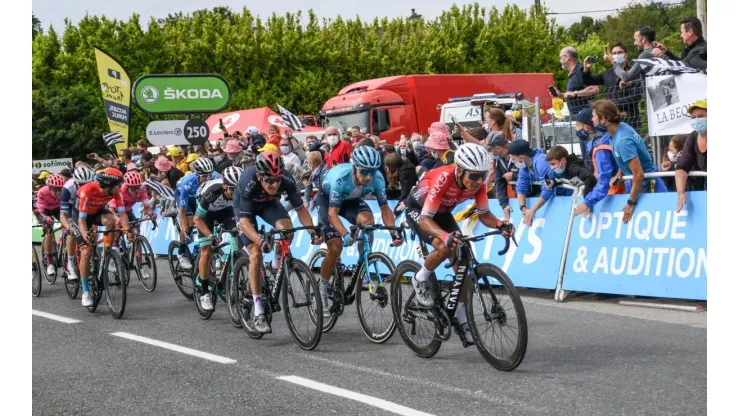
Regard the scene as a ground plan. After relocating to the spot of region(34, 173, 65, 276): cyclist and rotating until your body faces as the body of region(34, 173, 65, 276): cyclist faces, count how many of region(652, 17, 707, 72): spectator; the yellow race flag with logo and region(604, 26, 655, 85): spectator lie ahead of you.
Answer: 2

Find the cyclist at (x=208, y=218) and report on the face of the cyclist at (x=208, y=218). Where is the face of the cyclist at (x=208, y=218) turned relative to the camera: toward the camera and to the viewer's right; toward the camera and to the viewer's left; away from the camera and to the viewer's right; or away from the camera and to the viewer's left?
toward the camera and to the viewer's right

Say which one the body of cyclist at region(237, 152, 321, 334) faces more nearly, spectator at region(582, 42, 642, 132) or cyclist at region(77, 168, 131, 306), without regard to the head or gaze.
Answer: the spectator

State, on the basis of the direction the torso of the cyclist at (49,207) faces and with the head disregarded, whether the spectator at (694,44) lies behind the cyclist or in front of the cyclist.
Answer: in front

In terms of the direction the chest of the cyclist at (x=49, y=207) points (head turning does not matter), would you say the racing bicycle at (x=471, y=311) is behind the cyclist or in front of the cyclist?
in front

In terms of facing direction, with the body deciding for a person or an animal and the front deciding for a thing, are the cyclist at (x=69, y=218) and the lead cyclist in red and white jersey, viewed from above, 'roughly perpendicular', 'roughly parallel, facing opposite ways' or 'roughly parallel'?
roughly parallel

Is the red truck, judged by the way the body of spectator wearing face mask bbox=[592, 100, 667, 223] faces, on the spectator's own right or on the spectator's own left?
on the spectator's own right

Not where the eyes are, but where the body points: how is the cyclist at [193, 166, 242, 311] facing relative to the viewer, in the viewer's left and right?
facing the viewer and to the right of the viewer

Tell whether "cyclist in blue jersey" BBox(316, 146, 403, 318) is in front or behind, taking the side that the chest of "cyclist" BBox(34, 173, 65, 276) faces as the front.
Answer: in front

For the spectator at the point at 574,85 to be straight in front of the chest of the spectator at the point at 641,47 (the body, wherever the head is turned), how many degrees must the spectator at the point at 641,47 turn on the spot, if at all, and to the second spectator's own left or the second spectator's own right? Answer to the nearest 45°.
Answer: approximately 45° to the second spectator's own right

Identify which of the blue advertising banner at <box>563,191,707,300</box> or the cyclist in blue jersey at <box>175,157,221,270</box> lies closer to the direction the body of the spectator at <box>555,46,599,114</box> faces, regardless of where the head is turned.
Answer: the cyclist in blue jersey

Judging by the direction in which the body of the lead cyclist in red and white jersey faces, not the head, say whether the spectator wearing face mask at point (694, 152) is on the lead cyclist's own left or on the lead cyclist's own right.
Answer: on the lead cyclist's own left

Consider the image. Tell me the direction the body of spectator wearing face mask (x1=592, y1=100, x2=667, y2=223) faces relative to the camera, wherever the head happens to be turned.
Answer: to the viewer's left

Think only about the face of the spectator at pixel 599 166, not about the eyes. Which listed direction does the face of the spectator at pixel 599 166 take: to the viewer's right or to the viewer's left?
to the viewer's left

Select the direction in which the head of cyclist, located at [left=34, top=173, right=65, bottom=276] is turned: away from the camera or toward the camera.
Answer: toward the camera
